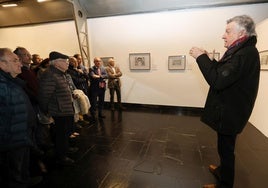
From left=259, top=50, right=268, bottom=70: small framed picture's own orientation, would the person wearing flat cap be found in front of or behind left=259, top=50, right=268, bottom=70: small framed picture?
in front

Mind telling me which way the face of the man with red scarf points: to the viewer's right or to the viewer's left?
to the viewer's left

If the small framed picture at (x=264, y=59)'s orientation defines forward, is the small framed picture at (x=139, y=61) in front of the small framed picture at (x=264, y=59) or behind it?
in front

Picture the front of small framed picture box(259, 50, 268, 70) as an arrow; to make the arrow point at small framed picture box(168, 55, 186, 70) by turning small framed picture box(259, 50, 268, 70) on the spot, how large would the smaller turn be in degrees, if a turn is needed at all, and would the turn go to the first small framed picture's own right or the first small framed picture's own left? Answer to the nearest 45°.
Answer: approximately 45° to the first small framed picture's own right

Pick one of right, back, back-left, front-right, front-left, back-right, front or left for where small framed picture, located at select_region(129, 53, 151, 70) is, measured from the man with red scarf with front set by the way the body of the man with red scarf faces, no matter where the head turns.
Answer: front-right

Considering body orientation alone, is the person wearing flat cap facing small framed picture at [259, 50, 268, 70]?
yes

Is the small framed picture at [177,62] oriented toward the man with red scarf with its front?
yes

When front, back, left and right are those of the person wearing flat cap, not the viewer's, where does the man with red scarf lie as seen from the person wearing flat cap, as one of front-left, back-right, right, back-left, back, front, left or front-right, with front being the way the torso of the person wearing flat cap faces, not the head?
front-right

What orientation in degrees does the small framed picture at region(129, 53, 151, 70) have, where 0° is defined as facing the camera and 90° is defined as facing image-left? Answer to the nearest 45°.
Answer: approximately 0°

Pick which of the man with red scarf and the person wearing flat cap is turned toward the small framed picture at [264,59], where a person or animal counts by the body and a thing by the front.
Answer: the person wearing flat cap

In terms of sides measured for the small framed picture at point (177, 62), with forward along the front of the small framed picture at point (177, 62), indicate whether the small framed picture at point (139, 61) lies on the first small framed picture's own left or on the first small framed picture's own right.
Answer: on the first small framed picture's own right

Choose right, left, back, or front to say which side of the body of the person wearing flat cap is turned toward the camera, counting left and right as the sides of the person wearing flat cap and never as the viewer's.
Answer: right

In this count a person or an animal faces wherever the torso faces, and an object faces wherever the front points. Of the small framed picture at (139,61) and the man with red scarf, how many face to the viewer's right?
0

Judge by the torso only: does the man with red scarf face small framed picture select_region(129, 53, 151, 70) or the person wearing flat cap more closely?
the person wearing flat cap

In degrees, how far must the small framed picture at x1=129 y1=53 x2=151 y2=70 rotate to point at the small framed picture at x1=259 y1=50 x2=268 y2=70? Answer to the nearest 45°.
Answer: approximately 45° to its left

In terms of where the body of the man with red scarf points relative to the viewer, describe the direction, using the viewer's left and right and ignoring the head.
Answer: facing to the left of the viewer
